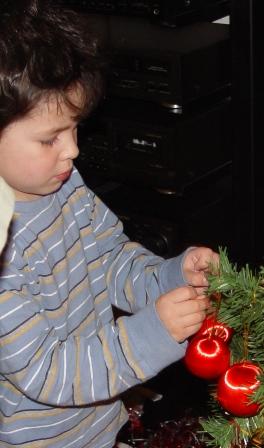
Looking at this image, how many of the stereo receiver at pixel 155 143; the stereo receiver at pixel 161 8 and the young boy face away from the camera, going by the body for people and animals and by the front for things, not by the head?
0

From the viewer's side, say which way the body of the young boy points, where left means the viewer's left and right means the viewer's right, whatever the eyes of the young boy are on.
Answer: facing the viewer and to the right of the viewer

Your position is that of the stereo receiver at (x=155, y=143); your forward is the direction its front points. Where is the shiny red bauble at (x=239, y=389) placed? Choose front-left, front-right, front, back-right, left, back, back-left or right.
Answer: front-left

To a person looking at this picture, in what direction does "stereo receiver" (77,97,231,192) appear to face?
facing the viewer and to the left of the viewer

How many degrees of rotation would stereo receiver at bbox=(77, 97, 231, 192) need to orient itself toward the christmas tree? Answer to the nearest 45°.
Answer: approximately 45° to its left

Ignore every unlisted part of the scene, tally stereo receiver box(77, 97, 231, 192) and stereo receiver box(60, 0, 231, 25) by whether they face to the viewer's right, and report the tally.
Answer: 0

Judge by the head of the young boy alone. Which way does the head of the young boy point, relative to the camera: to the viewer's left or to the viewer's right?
to the viewer's right

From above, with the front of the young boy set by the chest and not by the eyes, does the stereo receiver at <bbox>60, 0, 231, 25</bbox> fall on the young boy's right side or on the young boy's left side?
on the young boy's left side

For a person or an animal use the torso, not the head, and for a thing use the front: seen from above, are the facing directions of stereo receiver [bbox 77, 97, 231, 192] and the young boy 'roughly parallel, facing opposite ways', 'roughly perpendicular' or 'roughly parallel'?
roughly perpendicular

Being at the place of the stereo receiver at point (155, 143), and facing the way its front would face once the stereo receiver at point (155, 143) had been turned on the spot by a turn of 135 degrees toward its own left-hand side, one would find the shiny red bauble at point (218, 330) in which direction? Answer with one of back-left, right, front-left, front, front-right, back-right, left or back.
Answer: right

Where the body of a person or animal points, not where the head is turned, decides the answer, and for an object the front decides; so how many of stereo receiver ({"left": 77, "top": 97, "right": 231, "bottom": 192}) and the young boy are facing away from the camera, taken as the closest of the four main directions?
0

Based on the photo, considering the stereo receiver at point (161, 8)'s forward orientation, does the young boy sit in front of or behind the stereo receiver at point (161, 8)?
in front

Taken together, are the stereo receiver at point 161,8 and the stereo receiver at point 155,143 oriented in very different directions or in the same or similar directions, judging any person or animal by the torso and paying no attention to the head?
same or similar directions

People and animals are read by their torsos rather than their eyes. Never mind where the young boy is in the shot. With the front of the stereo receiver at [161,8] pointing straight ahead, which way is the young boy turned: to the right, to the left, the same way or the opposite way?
to the left

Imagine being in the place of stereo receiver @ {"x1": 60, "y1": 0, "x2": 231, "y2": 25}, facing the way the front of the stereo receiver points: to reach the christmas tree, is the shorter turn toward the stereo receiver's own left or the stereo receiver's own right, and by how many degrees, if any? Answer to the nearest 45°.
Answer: approximately 45° to the stereo receiver's own left
